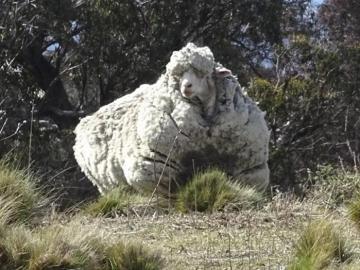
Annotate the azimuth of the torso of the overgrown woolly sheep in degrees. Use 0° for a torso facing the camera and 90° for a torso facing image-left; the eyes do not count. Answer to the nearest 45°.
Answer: approximately 315°
